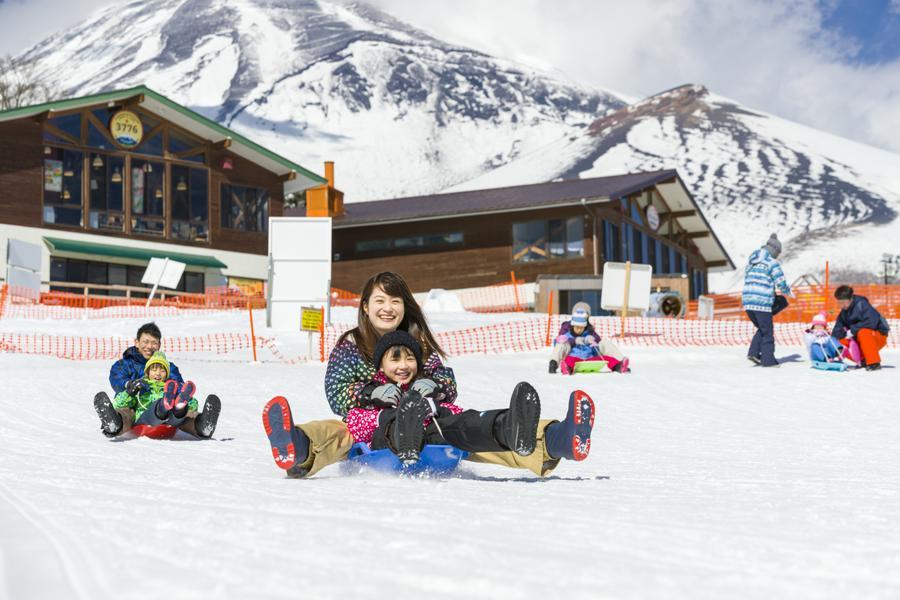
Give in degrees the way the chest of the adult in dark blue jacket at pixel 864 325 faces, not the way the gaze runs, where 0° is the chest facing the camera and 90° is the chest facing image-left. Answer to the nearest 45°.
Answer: approximately 45°

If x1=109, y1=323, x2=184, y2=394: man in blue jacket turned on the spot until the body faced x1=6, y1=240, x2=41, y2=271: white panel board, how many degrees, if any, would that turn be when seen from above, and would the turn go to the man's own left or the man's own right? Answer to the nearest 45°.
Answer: approximately 180°

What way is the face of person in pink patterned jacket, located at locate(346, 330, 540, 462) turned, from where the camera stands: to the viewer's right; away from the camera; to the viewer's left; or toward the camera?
toward the camera

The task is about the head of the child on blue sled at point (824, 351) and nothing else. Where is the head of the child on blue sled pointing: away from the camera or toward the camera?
toward the camera

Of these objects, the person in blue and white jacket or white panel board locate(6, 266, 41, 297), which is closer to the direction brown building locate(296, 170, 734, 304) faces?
the person in blue and white jacket

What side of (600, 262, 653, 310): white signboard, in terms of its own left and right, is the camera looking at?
back

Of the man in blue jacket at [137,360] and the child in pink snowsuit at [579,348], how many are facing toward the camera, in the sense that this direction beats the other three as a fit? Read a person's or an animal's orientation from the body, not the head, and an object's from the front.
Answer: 2

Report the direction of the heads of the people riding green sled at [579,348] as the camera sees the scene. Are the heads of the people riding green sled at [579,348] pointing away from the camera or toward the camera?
toward the camera

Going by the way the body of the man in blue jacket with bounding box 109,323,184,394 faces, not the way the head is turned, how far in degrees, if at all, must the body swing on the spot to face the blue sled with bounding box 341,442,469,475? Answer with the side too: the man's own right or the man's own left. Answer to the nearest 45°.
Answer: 0° — they already face it

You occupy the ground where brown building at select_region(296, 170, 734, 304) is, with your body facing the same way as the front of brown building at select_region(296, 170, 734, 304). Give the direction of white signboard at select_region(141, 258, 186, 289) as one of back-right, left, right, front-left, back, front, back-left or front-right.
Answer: right
